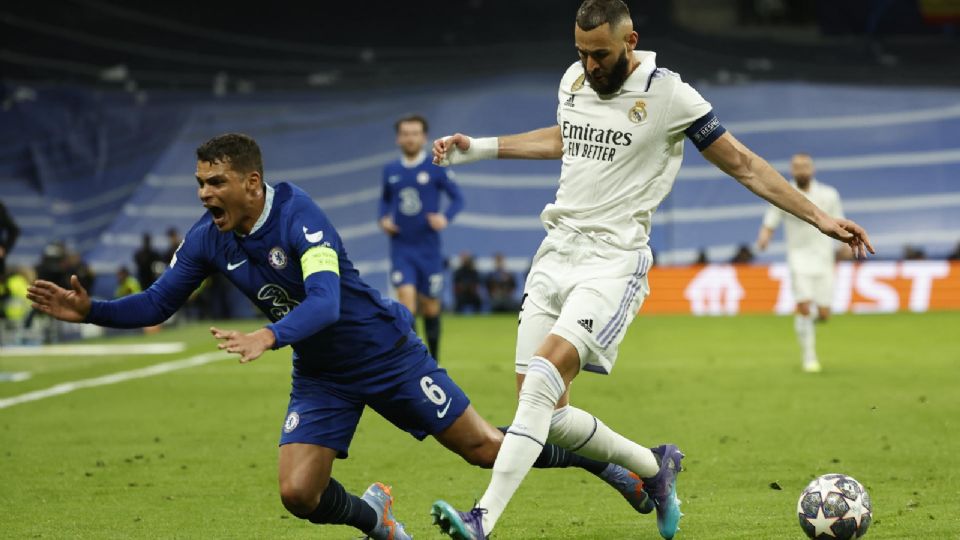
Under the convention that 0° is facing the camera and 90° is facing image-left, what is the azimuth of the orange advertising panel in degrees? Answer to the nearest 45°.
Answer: approximately 0°

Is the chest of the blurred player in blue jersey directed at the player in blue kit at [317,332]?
yes

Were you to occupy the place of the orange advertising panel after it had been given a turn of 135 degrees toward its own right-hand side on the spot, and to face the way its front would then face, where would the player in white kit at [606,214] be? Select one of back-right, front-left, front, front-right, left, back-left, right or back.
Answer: back-left

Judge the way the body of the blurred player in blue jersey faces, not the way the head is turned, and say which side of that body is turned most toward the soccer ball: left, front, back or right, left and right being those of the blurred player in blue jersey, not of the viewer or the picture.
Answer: front

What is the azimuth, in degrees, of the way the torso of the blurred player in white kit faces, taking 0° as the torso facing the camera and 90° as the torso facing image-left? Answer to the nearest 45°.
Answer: approximately 0°

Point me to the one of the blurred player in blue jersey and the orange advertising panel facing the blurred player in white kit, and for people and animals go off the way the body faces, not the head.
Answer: the orange advertising panel

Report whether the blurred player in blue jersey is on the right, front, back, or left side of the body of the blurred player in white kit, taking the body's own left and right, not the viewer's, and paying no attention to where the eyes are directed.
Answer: right

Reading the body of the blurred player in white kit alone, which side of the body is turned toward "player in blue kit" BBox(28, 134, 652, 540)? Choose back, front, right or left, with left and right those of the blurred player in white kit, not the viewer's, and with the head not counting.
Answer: front

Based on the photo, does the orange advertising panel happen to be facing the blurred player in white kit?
yes
